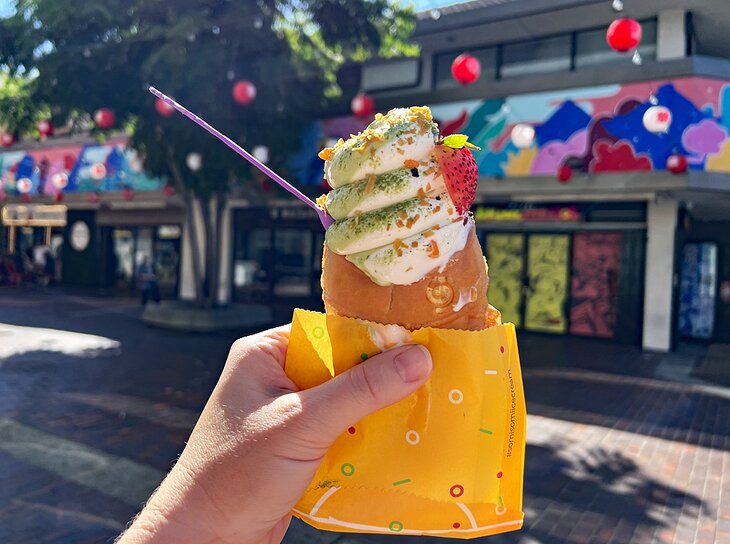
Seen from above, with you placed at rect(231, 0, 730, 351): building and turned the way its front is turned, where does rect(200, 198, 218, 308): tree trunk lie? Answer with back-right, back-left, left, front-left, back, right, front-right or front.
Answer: front-right

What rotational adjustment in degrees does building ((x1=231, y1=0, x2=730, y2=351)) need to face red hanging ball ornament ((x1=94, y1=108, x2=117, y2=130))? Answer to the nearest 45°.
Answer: approximately 45° to its right

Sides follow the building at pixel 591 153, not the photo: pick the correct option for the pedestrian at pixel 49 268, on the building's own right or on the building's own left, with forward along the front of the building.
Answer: on the building's own right

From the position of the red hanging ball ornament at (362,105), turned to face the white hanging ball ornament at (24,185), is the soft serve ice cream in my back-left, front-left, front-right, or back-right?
back-left

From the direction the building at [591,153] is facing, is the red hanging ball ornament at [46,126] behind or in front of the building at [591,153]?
in front

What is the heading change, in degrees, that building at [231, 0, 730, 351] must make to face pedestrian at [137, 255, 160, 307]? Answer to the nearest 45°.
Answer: approximately 45° to its right

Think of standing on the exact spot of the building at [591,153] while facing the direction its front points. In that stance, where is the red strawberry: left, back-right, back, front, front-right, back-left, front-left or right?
front-left

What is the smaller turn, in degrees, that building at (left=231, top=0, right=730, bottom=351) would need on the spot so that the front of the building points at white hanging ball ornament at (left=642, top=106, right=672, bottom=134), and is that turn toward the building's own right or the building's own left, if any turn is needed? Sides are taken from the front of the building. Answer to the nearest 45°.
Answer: approximately 45° to the building's own left

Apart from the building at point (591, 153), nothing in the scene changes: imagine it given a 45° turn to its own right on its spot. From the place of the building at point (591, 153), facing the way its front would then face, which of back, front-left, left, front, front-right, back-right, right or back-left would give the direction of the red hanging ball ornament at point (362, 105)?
front

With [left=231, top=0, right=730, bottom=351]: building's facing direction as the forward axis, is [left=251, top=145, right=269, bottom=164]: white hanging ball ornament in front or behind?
in front

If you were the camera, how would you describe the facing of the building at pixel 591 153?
facing the viewer and to the left of the viewer

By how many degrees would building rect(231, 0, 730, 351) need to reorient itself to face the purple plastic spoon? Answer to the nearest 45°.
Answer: approximately 45° to its left

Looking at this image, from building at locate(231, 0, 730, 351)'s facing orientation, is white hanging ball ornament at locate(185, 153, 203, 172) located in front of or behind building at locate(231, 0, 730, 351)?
in front

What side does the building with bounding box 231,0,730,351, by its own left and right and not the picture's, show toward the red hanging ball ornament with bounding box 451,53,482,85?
front
